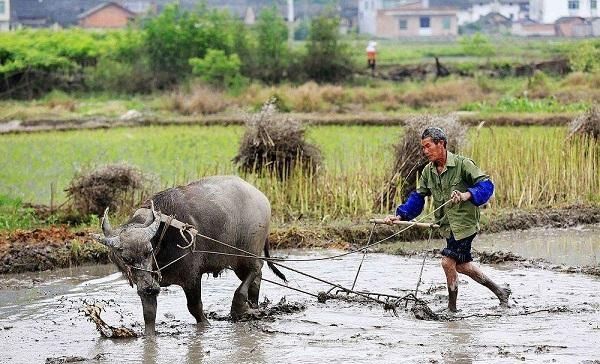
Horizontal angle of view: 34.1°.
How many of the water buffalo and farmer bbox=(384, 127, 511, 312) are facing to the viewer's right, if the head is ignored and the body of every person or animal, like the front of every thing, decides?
0

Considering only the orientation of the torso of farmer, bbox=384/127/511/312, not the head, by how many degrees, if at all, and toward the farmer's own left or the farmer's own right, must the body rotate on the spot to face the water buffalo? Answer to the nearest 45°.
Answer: approximately 45° to the farmer's own right

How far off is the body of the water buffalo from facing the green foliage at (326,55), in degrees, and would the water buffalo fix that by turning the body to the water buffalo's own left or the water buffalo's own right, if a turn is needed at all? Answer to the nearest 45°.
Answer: approximately 135° to the water buffalo's own right

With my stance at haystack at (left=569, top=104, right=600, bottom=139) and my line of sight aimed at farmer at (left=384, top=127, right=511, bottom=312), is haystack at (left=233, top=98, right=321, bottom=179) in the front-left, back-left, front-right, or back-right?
front-right

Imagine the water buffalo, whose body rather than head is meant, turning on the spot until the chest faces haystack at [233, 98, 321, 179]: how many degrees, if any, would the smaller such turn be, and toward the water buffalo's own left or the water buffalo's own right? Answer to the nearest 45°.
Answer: approximately 135° to the water buffalo's own right

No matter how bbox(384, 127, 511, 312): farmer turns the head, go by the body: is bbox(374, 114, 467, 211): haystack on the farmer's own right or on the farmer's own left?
on the farmer's own right

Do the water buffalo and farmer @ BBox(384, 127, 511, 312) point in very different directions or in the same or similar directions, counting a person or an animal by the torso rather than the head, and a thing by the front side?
same or similar directions

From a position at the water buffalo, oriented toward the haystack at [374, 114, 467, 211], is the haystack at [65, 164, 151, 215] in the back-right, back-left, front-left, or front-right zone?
front-left

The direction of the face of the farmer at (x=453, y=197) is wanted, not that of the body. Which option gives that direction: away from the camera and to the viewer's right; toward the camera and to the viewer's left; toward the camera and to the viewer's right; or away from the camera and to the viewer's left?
toward the camera and to the viewer's left

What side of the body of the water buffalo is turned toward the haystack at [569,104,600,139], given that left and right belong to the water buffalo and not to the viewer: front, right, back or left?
back

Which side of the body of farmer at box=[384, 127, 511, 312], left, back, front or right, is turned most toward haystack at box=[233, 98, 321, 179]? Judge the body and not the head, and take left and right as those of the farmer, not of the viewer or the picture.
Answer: right

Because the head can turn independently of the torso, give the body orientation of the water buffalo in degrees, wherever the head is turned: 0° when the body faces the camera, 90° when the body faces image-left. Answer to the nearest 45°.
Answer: approximately 45°

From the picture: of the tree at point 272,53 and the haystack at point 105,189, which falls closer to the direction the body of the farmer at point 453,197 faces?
the haystack

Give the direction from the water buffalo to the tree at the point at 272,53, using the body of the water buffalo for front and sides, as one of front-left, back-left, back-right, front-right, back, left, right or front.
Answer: back-right
